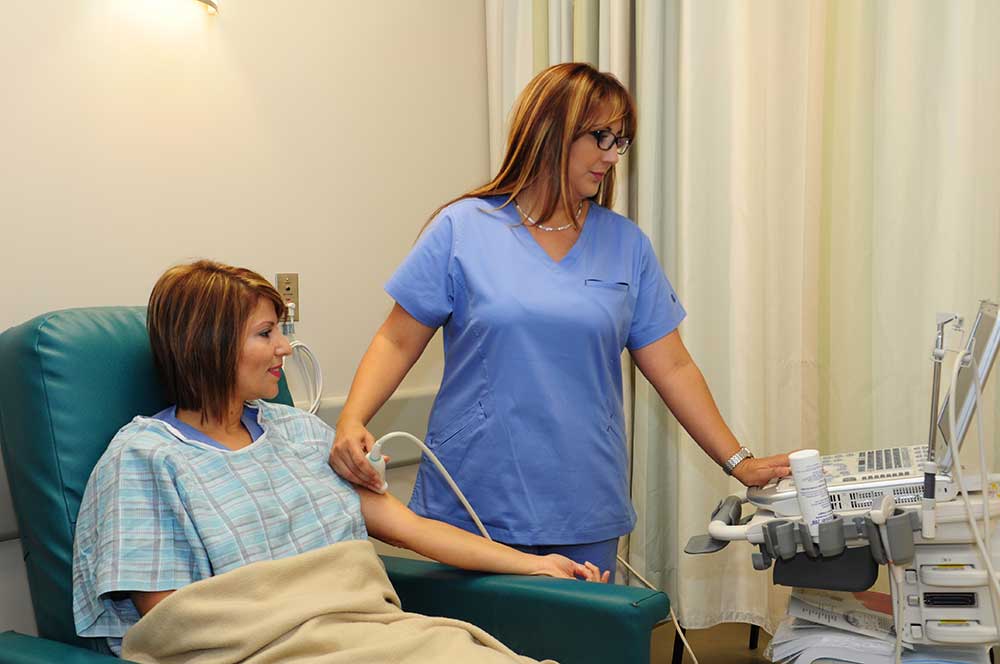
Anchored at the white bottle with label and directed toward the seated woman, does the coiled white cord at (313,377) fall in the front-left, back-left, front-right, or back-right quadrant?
front-right

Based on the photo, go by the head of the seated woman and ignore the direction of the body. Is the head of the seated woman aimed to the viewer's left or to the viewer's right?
to the viewer's right

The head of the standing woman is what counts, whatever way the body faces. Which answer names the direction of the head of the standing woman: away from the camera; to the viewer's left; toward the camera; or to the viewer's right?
to the viewer's right

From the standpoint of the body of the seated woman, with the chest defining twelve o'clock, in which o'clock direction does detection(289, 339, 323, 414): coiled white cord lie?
The coiled white cord is roughly at 8 o'clock from the seated woman.

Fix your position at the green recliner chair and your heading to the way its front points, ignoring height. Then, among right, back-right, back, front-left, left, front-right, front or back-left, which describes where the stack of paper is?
front-left

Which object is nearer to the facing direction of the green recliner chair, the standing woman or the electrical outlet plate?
the standing woman

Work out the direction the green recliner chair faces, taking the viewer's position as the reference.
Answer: facing the viewer and to the right of the viewer

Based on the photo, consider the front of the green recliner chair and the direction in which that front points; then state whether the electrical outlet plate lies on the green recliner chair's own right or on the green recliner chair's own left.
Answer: on the green recliner chair's own left

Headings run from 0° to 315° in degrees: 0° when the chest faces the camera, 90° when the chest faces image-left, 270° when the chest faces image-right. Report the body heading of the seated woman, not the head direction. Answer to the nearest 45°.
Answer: approximately 315°

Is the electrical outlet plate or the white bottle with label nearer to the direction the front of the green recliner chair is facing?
the white bottle with label

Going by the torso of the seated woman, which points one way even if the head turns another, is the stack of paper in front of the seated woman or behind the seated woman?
in front

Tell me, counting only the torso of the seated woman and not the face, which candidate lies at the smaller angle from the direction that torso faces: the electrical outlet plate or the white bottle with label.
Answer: the white bottle with label

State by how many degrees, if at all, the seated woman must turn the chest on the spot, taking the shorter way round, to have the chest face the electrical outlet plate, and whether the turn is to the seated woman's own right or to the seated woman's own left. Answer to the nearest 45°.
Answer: approximately 135° to the seated woman's own left

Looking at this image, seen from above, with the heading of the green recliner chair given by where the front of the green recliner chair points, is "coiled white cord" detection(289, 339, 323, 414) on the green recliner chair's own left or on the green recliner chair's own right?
on the green recliner chair's own left
